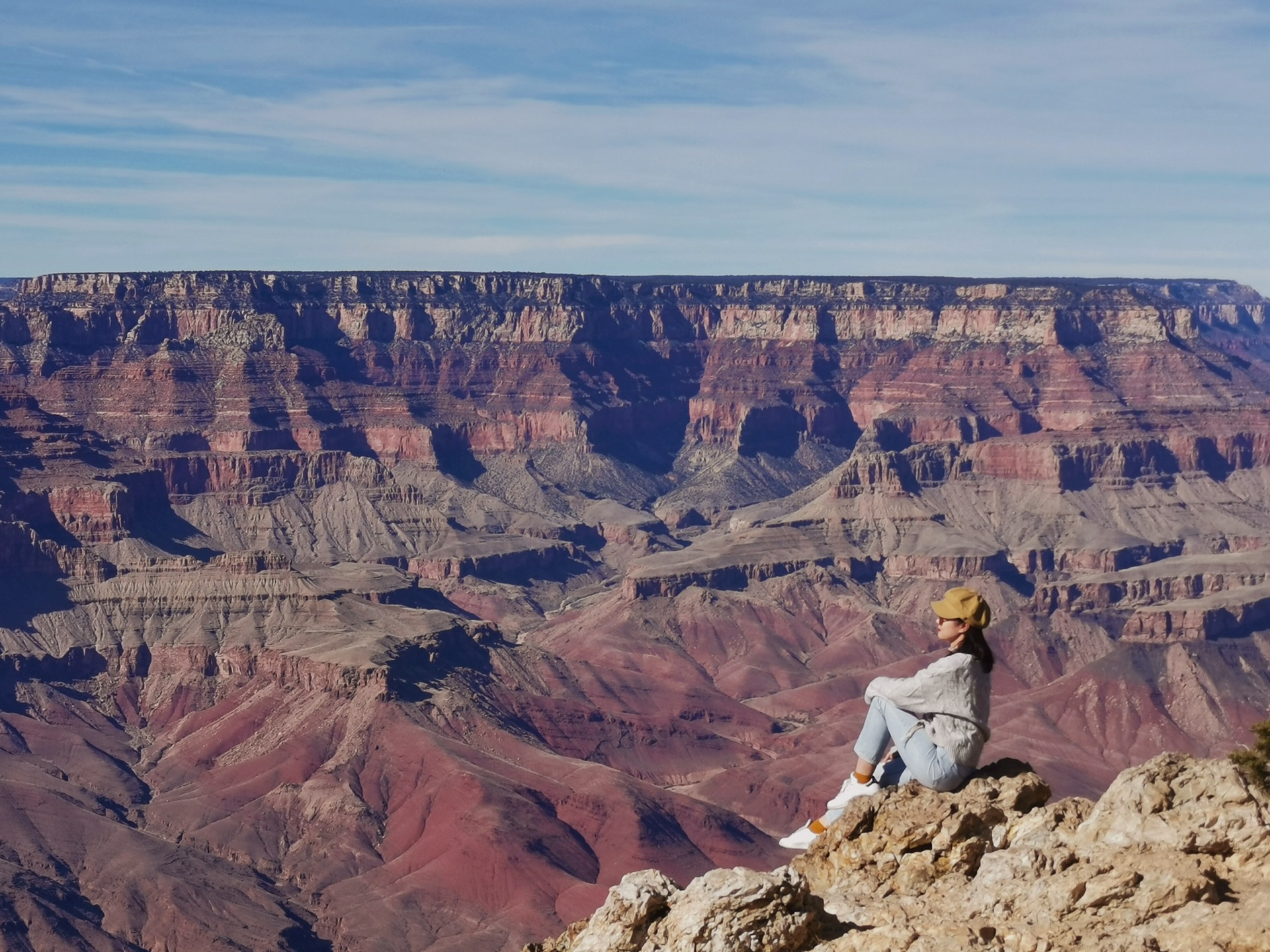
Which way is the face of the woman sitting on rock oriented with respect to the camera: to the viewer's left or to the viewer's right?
to the viewer's left

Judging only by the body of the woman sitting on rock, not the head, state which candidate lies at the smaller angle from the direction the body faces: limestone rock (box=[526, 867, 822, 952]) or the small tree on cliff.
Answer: the limestone rock

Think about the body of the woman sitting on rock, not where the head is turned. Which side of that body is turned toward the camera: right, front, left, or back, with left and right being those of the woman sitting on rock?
left

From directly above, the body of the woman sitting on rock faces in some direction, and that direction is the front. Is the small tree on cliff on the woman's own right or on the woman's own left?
on the woman's own right

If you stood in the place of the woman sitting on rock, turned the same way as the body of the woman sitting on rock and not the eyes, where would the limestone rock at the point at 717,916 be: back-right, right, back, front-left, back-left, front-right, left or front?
front-left
